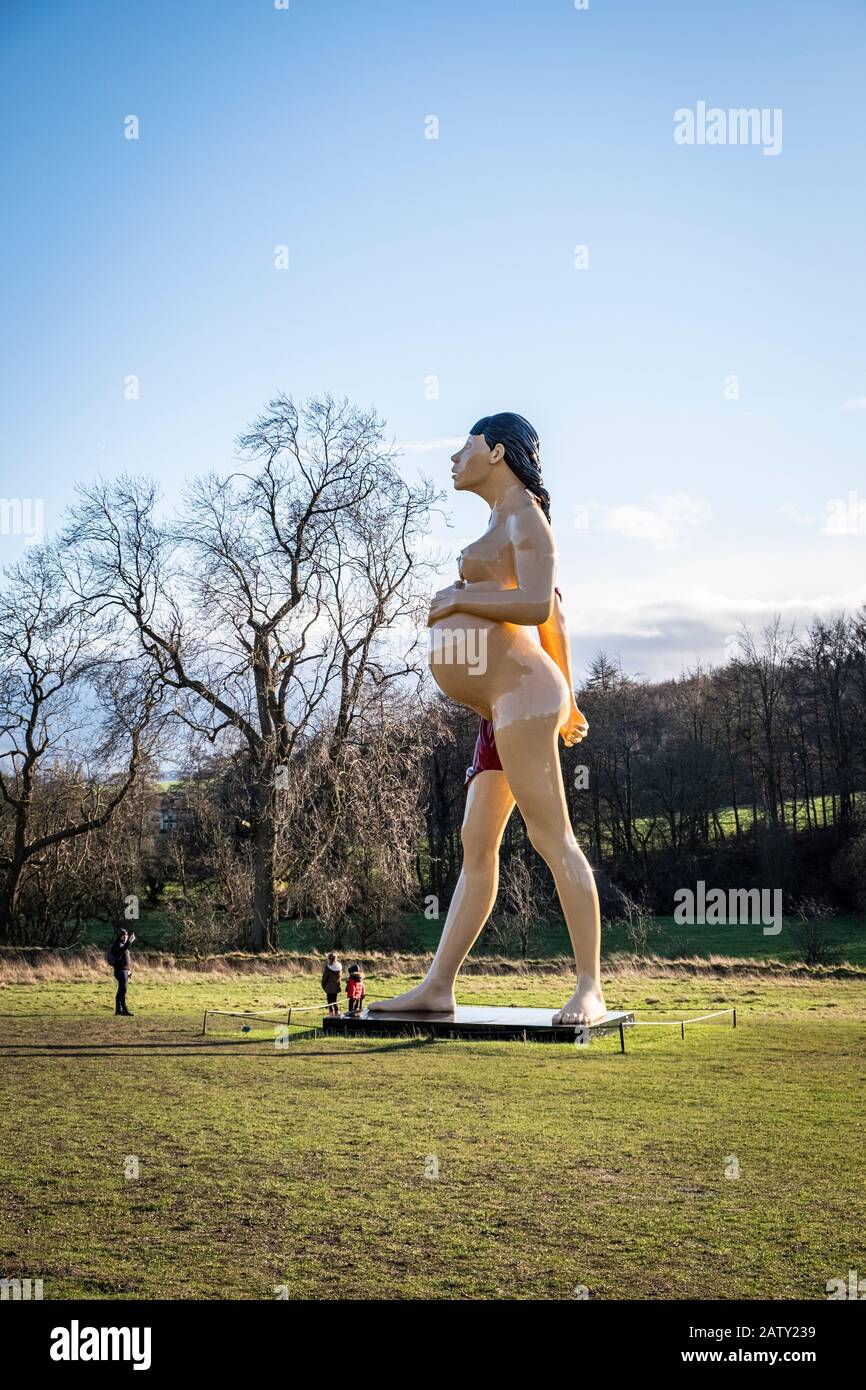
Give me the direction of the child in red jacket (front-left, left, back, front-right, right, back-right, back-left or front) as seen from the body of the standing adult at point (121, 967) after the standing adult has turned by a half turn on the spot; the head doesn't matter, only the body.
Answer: back-left

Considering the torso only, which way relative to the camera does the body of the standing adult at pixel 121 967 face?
to the viewer's right

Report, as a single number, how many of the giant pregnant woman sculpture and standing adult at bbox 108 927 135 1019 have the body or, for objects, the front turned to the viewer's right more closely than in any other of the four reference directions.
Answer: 1

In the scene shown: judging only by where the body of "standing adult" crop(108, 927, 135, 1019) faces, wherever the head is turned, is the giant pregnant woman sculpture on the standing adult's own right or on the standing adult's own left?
on the standing adult's own right

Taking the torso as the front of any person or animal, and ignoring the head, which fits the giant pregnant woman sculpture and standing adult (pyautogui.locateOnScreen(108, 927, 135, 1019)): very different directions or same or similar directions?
very different directions

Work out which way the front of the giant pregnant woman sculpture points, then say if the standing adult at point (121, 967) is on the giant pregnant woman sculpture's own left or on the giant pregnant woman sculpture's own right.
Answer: on the giant pregnant woman sculpture's own right

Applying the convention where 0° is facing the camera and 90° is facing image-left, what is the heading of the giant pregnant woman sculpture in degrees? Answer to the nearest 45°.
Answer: approximately 90°
